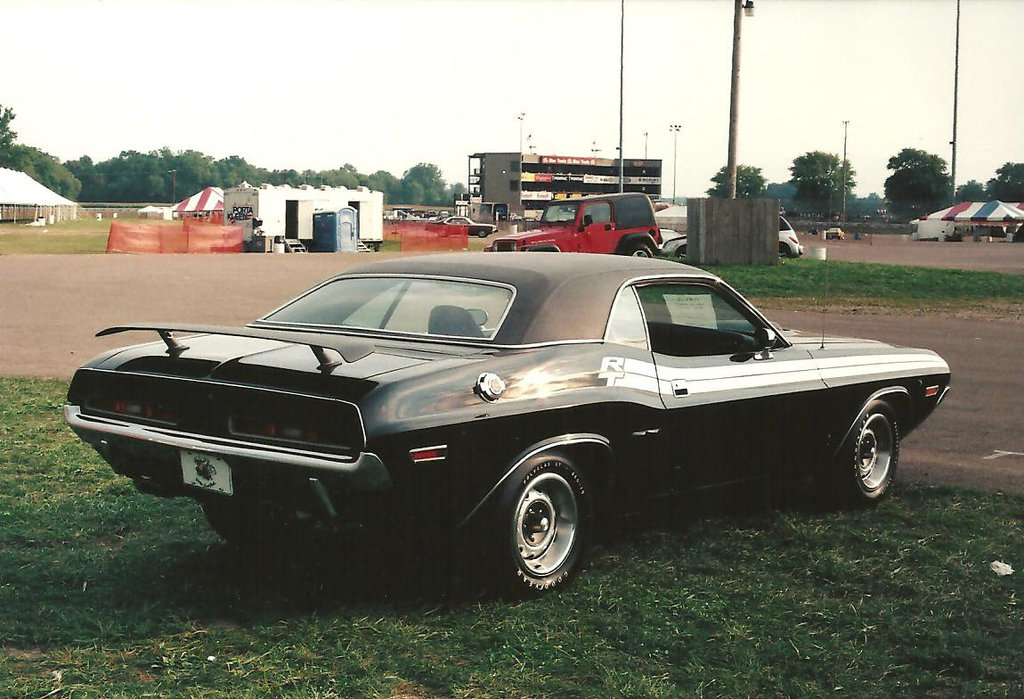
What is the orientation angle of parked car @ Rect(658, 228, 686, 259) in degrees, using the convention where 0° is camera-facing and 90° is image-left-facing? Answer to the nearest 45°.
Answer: approximately 90°

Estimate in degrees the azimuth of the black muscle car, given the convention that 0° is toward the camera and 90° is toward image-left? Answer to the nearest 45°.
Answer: approximately 225°

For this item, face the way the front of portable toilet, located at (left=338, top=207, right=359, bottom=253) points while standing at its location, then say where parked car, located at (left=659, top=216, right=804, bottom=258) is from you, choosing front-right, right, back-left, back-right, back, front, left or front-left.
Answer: front-left

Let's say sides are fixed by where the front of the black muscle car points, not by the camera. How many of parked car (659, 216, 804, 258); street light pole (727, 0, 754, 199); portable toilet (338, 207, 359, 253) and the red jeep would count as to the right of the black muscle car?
0

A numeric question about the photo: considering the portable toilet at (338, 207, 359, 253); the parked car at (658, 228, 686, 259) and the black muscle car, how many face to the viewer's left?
1

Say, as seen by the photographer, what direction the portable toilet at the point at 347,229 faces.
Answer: facing the viewer

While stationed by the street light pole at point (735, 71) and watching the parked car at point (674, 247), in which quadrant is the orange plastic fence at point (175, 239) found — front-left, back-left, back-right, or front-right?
front-left

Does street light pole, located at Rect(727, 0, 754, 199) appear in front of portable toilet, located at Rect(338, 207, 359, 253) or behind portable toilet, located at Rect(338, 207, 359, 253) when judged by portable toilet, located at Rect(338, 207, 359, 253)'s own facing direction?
in front

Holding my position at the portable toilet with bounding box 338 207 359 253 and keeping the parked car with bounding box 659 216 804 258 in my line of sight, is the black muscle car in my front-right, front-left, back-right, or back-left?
front-right

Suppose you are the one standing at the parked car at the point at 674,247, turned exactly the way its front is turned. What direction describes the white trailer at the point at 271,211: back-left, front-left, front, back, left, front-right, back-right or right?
front-right

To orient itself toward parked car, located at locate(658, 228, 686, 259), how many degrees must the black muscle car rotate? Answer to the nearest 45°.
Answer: approximately 45° to its left

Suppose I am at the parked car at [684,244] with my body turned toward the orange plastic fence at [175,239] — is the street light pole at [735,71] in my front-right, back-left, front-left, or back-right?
back-left

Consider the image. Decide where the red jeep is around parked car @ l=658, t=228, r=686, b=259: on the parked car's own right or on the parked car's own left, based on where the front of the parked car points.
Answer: on the parked car's own left

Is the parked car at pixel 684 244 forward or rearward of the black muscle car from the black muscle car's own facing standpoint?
forward

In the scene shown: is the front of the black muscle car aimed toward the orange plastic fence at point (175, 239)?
no

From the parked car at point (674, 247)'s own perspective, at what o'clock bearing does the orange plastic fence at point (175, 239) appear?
The orange plastic fence is roughly at 1 o'clock from the parked car.

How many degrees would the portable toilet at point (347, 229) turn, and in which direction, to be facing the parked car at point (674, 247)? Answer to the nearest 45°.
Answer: approximately 45° to its left

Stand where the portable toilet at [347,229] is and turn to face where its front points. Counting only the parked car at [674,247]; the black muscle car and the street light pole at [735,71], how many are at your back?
0

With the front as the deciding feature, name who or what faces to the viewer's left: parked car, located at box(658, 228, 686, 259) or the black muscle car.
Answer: the parked car

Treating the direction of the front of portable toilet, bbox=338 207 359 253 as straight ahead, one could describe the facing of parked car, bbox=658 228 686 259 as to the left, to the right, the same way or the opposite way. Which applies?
to the right
